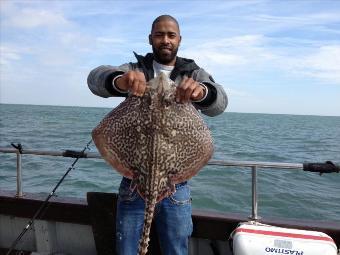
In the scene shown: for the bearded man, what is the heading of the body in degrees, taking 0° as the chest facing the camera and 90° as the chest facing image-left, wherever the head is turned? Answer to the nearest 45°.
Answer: approximately 0°
